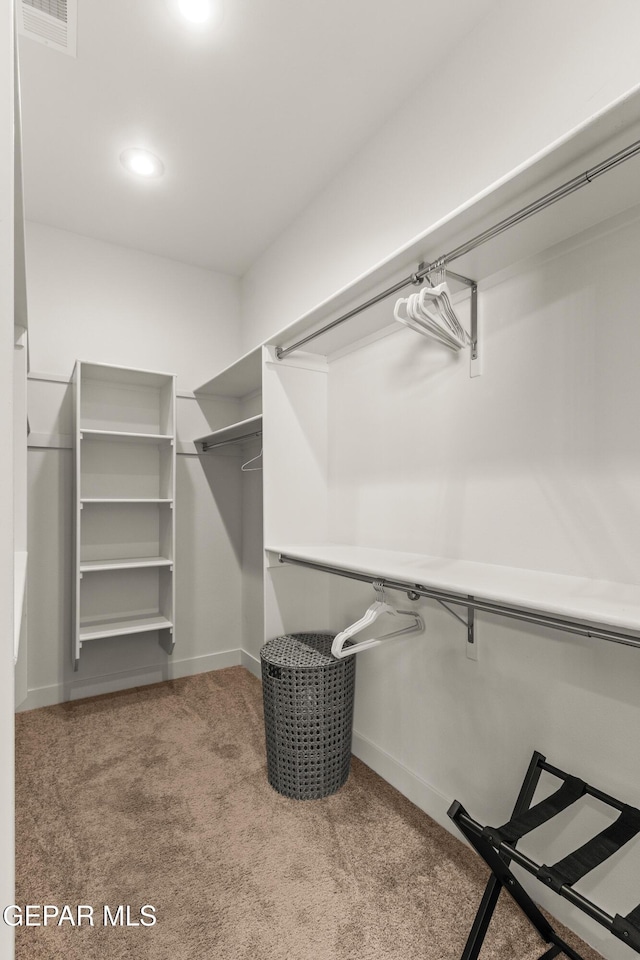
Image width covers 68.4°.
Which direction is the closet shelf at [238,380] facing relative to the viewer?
to the viewer's left

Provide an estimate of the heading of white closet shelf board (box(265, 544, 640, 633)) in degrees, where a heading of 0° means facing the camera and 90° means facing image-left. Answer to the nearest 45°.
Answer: approximately 45°

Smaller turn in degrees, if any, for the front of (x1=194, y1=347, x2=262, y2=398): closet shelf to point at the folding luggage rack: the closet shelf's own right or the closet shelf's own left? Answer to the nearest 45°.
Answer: approximately 90° to the closet shelf's own left

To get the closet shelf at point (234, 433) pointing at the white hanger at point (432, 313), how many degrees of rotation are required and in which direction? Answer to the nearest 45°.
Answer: approximately 90° to its left

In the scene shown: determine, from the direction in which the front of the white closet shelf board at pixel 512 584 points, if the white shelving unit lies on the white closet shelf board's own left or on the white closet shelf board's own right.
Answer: on the white closet shelf board's own right

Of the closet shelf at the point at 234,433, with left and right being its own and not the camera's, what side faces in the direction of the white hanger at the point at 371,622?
left

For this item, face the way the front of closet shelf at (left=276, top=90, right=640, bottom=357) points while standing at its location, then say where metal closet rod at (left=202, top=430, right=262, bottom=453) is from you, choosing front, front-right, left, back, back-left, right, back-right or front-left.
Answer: right

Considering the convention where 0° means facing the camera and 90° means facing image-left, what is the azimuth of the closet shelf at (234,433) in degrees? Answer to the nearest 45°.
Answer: approximately 90°

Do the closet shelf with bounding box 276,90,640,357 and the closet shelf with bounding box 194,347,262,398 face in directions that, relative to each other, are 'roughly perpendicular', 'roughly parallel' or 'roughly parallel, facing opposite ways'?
roughly parallel

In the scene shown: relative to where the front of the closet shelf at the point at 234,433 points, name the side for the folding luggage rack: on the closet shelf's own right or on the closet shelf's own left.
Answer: on the closet shelf's own left

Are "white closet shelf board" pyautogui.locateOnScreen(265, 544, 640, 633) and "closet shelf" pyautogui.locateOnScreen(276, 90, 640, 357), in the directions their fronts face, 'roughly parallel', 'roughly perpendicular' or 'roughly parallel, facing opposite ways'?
roughly parallel
